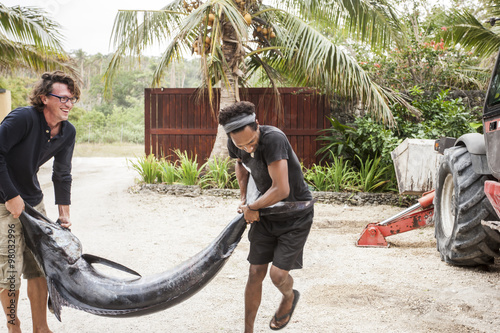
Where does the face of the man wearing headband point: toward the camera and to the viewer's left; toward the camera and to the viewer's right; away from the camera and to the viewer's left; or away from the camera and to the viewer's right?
toward the camera and to the viewer's left

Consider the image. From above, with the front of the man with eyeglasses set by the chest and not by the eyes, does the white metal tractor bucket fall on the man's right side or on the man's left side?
on the man's left side

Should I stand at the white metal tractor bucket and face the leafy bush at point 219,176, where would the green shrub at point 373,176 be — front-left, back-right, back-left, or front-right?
front-right

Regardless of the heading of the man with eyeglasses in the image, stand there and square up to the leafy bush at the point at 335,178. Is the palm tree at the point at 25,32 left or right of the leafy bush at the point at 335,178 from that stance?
left

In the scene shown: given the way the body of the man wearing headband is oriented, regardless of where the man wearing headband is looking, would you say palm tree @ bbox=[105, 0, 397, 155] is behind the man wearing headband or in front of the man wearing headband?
behind

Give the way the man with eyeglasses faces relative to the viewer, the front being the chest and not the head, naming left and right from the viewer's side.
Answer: facing the viewer and to the right of the viewer

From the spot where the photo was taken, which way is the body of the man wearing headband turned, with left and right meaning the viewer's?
facing the viewer and to the left of the viewer

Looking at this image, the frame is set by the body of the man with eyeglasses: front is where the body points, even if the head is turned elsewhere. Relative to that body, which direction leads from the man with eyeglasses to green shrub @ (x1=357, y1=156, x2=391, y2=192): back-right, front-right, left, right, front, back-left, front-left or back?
left

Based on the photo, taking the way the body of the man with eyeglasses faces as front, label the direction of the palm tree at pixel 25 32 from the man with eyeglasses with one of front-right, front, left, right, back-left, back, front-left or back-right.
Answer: back-left

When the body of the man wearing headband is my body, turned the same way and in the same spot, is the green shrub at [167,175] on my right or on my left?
on my right

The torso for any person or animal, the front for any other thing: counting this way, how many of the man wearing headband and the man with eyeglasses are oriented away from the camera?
0

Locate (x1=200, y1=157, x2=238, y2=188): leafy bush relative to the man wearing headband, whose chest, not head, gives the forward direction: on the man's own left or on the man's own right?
on the man's own right

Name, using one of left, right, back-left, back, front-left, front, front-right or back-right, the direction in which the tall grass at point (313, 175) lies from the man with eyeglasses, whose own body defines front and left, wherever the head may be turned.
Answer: left

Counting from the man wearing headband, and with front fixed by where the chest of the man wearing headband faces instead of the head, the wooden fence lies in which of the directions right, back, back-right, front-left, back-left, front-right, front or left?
back-right
